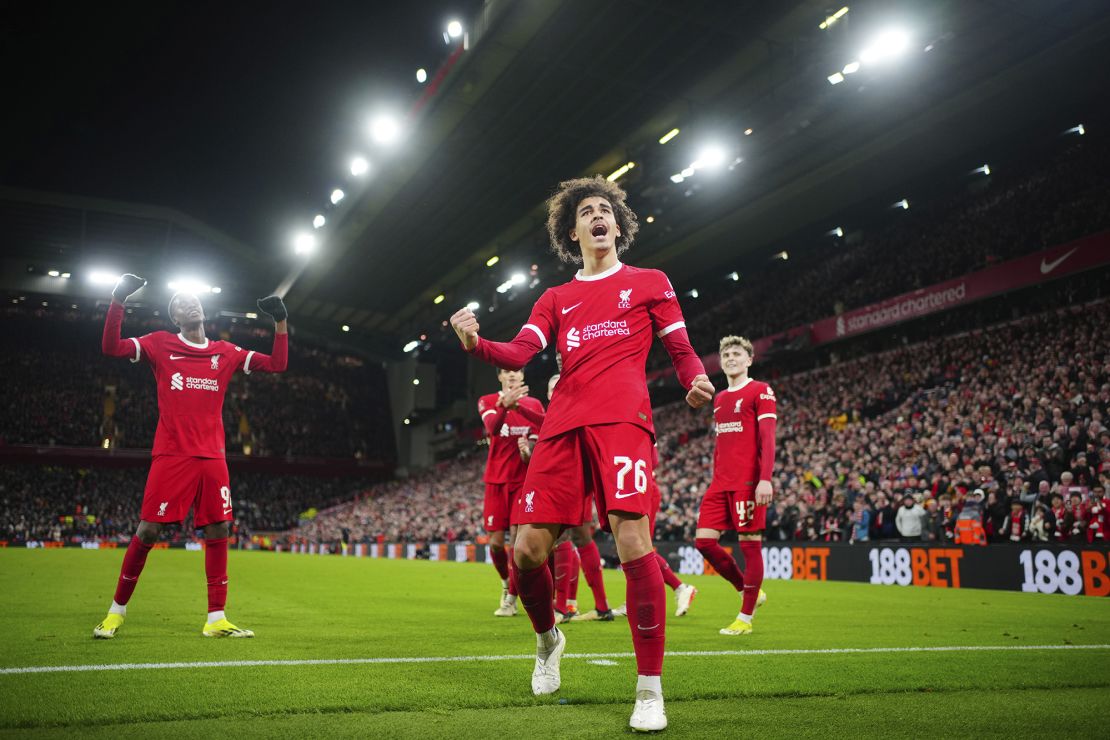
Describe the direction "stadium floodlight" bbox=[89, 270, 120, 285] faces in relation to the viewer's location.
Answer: facing the viewer

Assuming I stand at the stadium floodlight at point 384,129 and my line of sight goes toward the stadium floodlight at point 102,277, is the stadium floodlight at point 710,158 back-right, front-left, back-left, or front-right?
back-right

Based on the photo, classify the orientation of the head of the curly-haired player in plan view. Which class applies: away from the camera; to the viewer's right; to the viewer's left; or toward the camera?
toward the camera

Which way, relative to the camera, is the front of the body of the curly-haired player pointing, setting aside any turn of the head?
toward the camera

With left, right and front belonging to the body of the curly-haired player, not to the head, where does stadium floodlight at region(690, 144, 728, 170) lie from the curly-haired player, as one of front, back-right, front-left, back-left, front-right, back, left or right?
back
